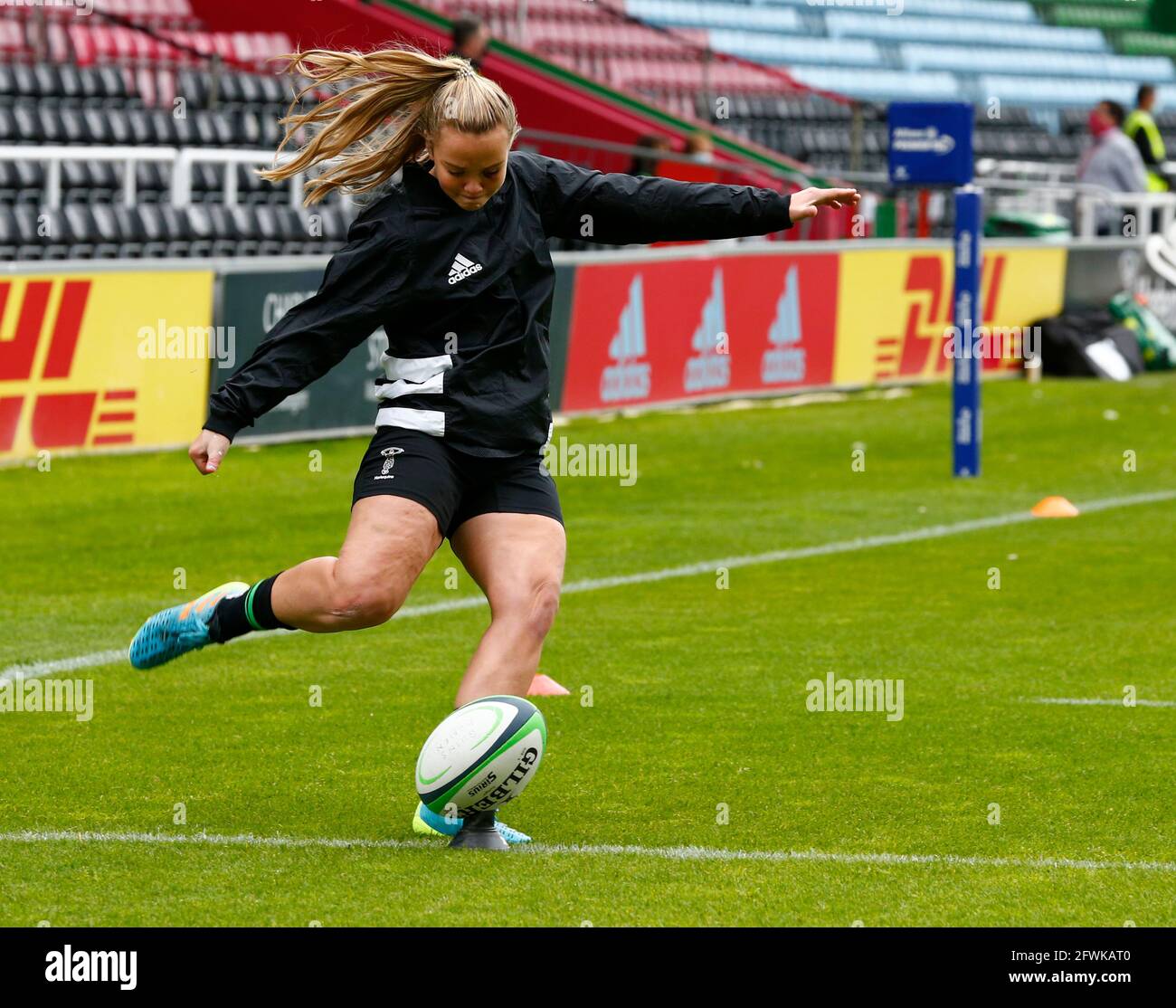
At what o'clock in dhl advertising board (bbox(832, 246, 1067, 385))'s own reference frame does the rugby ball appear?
The rugby ball is roughly at 12 o'clock from the dhl advertising board.

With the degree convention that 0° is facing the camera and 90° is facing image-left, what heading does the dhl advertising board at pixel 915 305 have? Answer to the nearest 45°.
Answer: approximately 0°

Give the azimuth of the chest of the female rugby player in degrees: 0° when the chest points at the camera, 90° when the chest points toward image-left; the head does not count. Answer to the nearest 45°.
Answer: approximately 0°

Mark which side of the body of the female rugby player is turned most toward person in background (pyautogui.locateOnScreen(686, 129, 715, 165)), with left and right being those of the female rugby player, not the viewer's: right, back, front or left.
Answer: back

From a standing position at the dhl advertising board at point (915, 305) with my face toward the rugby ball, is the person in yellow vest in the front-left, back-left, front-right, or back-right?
back-left

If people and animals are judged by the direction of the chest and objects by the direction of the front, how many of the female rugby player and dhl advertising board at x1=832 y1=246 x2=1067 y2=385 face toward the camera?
2

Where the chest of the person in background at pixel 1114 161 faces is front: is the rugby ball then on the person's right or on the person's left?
on the person's left

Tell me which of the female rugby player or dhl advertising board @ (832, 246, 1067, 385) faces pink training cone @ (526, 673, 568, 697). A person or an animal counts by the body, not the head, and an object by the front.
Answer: the dhl advertising board

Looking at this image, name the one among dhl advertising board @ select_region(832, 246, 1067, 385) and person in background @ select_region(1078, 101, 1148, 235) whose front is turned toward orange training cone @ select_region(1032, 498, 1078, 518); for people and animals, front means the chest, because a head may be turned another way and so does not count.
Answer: the dhl advertising board

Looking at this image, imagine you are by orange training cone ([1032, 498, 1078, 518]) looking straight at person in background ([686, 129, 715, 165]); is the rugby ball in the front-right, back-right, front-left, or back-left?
back-left

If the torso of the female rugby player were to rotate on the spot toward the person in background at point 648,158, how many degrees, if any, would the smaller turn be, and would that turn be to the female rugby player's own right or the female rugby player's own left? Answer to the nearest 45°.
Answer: approximately 180°

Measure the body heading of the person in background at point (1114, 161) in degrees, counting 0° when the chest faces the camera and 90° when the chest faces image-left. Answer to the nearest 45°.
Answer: approximately 90°
